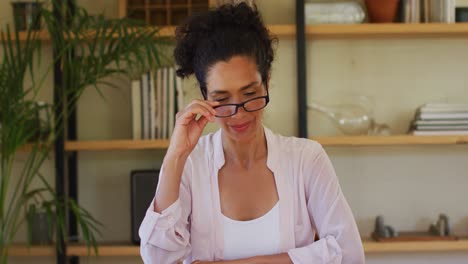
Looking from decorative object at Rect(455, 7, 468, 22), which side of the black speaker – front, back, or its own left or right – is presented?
left

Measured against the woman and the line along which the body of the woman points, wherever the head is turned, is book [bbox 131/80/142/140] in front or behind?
behind

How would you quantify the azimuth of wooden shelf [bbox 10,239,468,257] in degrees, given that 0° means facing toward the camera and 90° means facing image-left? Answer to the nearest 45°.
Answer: approximately 0°

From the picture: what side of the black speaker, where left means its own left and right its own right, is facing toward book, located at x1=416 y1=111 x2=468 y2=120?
left

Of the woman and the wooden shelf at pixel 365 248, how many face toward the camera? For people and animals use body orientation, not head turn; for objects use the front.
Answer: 2

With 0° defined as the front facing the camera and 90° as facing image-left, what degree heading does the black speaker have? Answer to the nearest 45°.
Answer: approximately 0°

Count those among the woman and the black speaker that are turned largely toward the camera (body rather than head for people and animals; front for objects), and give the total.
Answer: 2
